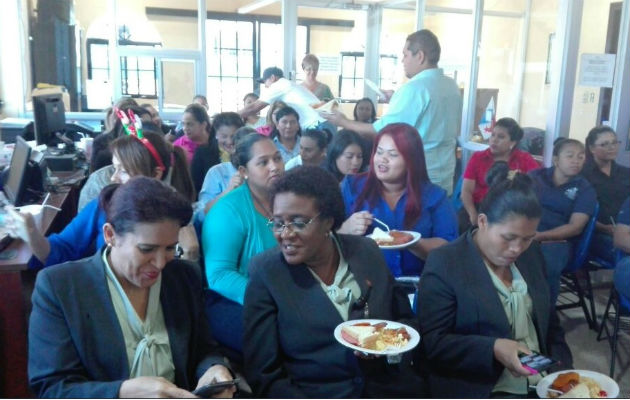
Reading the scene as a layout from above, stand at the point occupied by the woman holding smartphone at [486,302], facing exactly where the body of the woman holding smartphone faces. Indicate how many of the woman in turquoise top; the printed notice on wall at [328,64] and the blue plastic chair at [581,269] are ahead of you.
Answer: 0

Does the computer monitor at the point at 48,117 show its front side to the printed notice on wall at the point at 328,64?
no

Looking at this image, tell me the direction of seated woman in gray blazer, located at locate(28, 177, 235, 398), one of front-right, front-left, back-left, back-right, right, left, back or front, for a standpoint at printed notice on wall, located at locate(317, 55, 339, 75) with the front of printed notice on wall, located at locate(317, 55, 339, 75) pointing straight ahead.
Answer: front

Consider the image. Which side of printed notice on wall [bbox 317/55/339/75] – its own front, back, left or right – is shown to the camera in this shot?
front

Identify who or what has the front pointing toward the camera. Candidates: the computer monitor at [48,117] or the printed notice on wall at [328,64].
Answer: the printed notice on wall

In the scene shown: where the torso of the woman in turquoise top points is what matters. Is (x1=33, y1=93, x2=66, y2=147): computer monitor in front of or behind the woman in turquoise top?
behind

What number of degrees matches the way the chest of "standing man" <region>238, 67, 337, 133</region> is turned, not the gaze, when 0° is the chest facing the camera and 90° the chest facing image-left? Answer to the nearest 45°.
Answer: approximately 90°

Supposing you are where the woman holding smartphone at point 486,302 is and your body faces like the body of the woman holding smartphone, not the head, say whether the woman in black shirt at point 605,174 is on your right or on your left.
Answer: on your left

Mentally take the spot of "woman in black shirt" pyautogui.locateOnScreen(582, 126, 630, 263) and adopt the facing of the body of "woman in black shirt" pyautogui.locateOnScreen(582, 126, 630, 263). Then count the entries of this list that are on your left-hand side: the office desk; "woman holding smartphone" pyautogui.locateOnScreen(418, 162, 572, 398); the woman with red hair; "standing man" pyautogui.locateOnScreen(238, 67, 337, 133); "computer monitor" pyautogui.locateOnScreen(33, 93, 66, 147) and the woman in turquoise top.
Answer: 0

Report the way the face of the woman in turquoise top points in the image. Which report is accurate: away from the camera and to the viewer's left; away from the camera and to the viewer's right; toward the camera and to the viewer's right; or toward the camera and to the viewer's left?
toward the camera and to the viewer's right

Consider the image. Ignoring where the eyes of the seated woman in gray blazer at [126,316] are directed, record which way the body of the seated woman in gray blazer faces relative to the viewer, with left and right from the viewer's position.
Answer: facing the viewer and to the right of the viewer

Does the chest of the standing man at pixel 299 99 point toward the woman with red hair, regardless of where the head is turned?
no

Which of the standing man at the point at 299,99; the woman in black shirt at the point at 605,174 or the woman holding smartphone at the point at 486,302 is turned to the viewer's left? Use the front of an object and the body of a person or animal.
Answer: the standing man
